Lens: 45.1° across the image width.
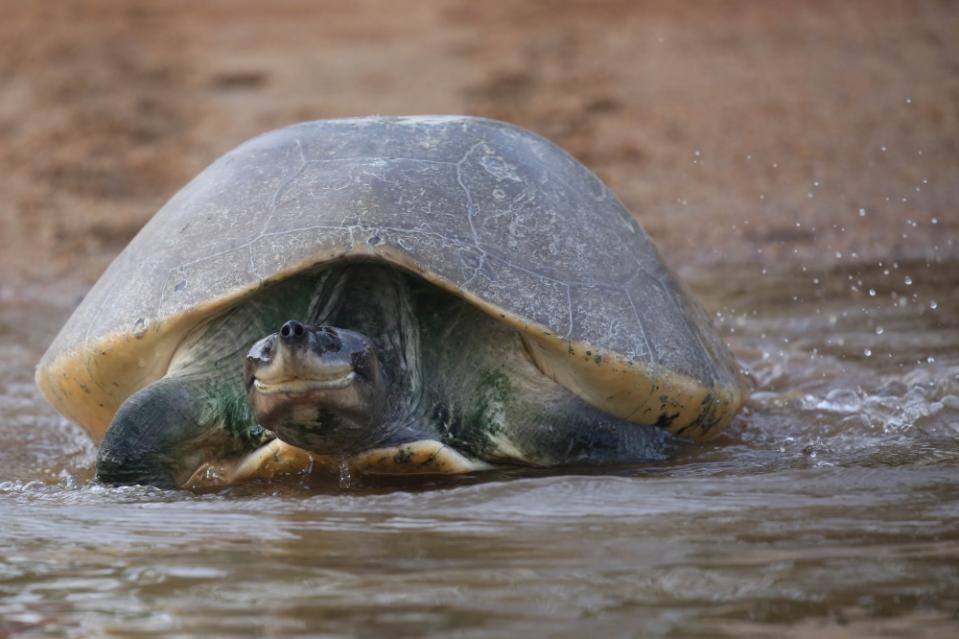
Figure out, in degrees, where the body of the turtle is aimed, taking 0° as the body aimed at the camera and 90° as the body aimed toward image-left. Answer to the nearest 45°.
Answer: approximately 0°
